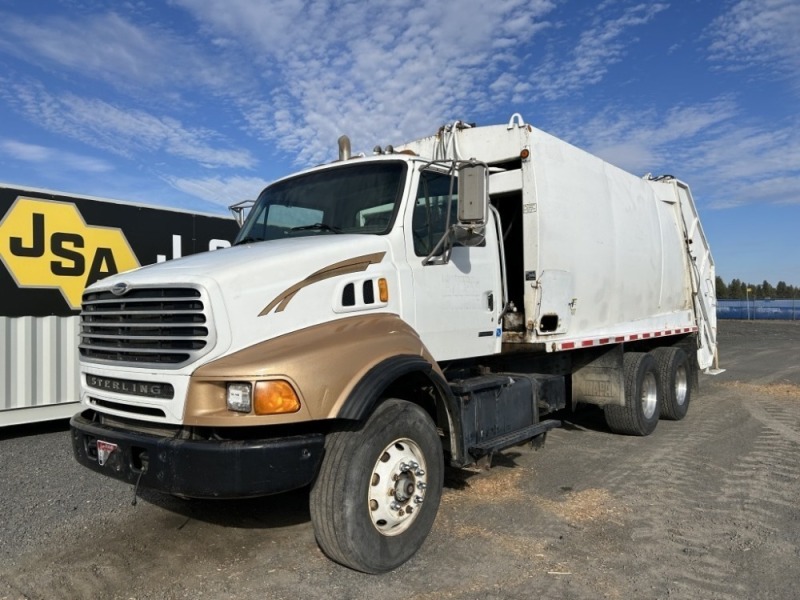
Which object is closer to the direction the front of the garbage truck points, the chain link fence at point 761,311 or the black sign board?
the black sign board

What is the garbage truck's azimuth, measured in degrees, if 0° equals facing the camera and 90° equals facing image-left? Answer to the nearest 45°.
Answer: approximately 45°

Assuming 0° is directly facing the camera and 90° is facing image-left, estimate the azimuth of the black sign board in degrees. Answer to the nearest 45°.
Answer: approximately 315°

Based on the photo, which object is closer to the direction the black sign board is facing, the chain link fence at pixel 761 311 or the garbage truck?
the garbage truck

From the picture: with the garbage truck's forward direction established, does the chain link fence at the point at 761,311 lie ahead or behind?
behind

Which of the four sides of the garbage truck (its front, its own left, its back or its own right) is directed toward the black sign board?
right

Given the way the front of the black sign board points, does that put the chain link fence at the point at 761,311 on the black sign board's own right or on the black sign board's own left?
on the black sign board's own left
